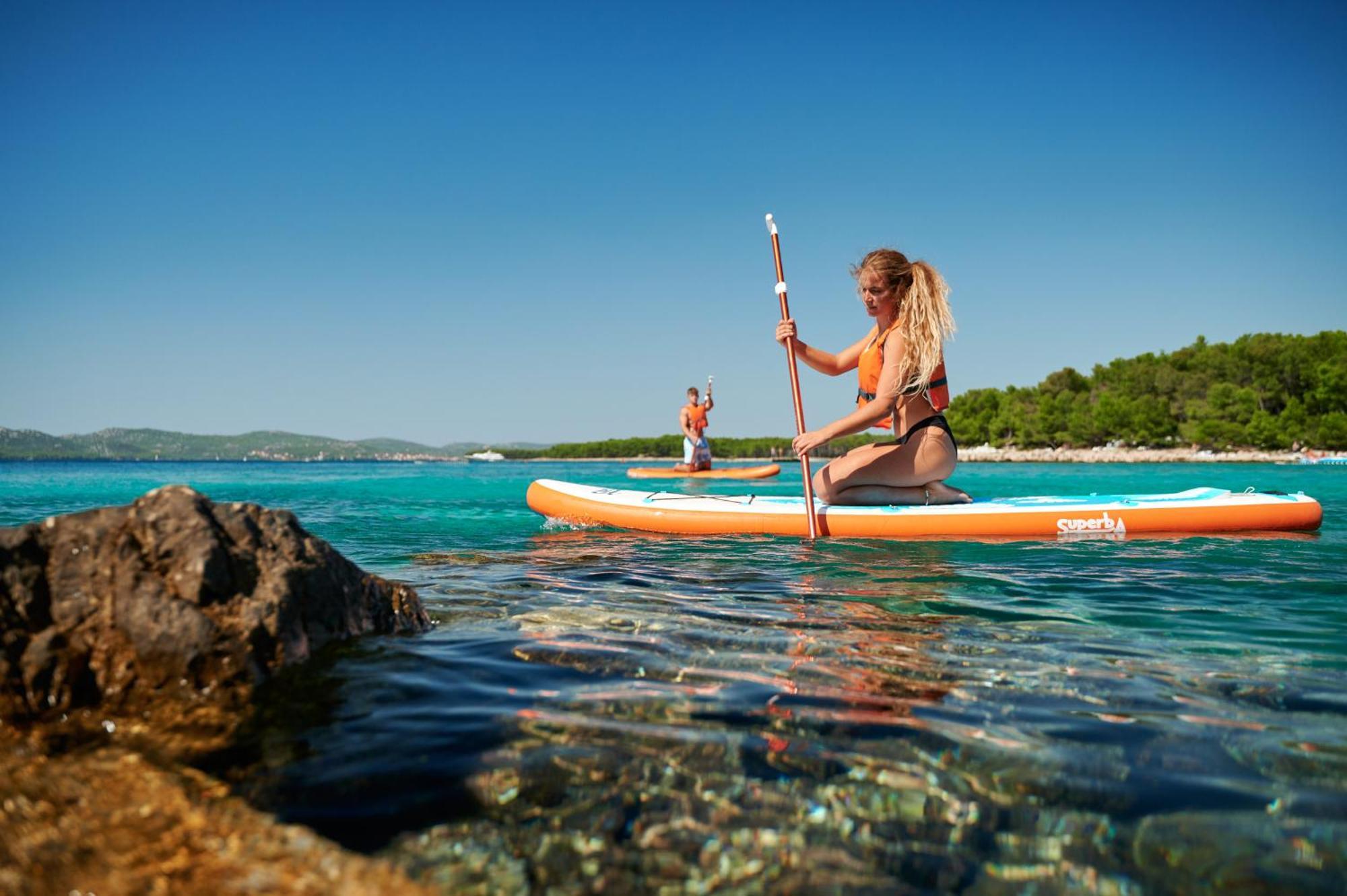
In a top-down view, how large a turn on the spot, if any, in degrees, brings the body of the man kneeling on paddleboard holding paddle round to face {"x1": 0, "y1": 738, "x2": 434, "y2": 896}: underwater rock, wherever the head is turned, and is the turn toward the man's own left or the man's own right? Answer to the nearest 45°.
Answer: approximately 45° to the man's own right

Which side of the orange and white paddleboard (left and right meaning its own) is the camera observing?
left

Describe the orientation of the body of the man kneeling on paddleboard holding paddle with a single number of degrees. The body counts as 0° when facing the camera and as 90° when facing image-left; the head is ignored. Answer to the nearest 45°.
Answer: approximately 315°

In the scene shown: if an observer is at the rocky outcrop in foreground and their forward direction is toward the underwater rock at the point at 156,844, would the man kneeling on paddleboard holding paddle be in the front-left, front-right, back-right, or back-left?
back-left

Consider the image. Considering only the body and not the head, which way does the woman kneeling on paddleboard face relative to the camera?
to the viewer's left

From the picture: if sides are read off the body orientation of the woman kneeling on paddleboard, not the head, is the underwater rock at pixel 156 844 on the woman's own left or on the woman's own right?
on the woman's own left

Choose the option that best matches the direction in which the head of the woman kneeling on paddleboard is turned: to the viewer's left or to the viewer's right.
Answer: to the viewer's left

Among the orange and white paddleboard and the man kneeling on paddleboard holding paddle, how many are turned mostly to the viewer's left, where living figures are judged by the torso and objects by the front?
1

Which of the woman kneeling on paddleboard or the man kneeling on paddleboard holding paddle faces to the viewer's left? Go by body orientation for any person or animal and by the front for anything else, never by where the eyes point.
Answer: the woman kneeling on paddleboard
